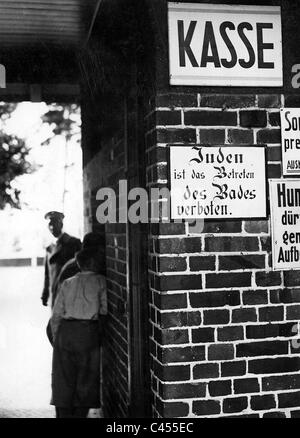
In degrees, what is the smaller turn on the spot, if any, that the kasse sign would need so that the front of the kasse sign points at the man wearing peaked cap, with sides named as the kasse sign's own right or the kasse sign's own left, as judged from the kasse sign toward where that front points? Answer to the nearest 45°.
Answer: approximately 135° to the kasse sign's own right

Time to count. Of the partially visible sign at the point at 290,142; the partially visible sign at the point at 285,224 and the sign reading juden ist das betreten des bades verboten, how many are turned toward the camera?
3

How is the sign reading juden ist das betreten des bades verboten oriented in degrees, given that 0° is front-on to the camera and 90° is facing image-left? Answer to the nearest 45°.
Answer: approximately 0°

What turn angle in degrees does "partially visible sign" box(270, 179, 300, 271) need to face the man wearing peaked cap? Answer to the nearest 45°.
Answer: approximately 135° to its right
